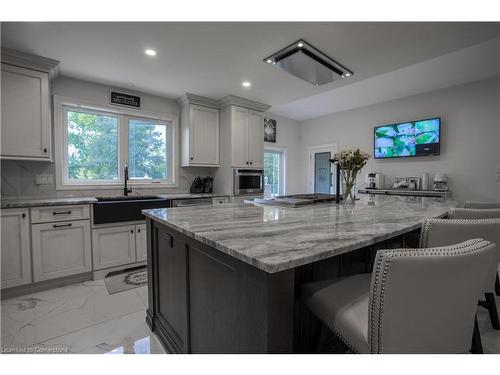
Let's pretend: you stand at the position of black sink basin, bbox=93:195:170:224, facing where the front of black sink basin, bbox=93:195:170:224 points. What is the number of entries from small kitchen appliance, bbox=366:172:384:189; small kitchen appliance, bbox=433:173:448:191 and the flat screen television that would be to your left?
3

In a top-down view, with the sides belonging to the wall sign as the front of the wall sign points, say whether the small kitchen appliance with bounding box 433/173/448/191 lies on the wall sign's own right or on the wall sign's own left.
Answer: on the wall sign's own left

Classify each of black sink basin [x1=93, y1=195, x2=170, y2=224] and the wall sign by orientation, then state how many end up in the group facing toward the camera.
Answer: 2

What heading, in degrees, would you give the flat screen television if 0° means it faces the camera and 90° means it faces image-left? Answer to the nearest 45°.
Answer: approximately 45°

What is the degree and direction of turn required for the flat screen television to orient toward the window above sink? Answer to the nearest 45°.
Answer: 0° — it already faces it

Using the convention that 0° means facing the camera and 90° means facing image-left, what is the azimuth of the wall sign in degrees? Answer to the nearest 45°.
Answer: approximately 0°

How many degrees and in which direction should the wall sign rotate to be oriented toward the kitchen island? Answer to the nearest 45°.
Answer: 0° — it already faces it

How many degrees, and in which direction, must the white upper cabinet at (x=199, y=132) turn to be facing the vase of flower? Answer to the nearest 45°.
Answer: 0° — it already faces it

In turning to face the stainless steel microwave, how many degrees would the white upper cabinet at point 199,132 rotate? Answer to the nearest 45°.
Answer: approximately 45° to its left

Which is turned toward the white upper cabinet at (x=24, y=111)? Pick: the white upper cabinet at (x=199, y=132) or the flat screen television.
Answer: the flat screen television
